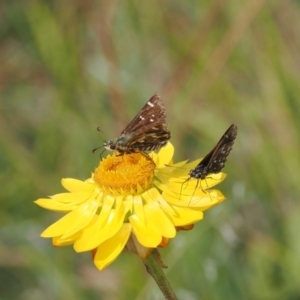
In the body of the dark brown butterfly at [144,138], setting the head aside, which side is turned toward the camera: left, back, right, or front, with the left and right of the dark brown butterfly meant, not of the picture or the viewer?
left
